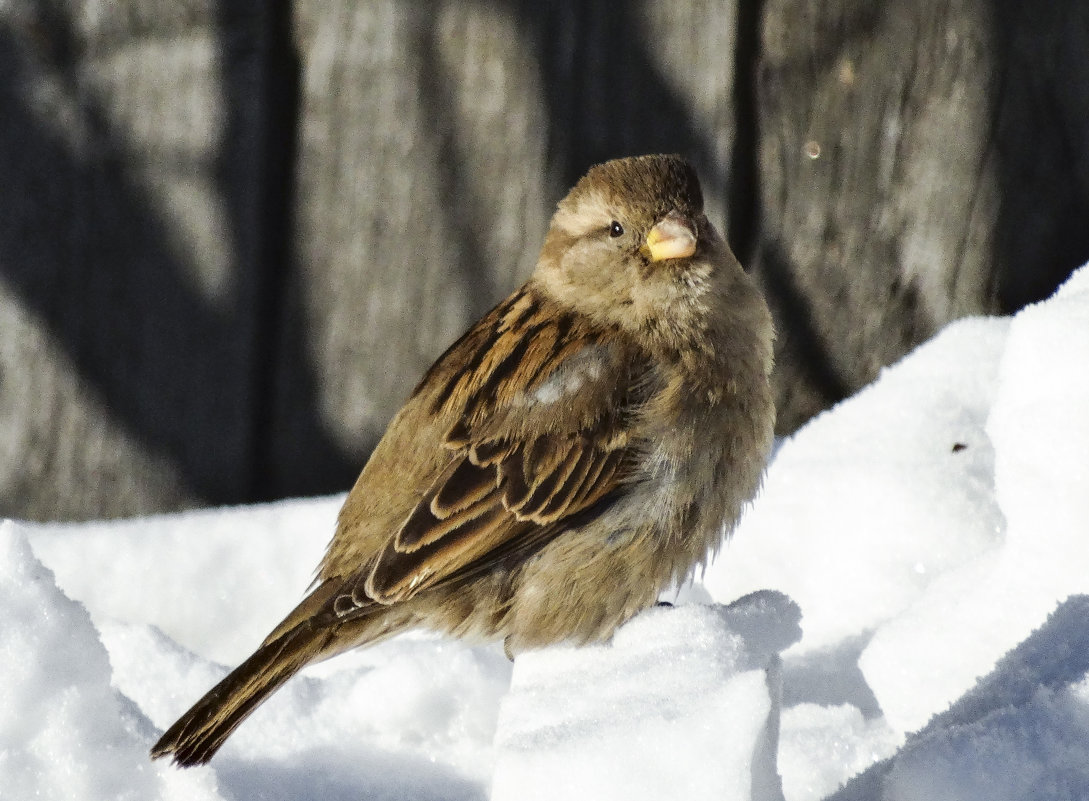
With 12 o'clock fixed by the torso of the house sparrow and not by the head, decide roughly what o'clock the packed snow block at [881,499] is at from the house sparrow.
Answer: The packed snow block is roughly at 11 o'clock from the house sparrow.

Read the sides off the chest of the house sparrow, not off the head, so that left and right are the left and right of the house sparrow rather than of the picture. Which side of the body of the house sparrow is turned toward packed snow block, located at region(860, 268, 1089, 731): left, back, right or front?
front

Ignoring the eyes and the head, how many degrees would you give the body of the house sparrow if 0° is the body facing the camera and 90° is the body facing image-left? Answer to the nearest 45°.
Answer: approximately 270°
